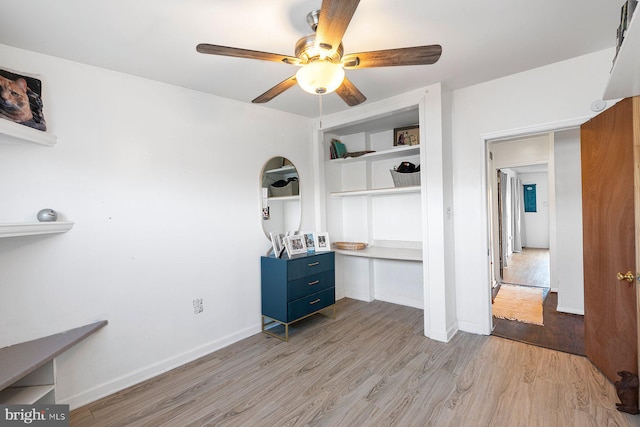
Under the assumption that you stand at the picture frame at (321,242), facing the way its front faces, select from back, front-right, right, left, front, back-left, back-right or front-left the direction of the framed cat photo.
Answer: front-right

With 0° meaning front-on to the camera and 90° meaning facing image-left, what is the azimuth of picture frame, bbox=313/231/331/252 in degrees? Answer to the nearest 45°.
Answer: approximately 0°

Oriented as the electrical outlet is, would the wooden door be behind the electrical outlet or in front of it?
in front

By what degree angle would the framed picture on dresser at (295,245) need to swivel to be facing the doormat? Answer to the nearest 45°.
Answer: approximately 45° to its left

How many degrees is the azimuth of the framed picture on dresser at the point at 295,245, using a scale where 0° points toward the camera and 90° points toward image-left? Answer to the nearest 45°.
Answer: approximately 315°

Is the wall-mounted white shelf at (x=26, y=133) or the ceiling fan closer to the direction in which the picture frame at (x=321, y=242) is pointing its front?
the ceiling fan

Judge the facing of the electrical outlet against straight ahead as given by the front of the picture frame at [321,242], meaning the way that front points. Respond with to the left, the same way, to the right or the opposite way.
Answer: to the left

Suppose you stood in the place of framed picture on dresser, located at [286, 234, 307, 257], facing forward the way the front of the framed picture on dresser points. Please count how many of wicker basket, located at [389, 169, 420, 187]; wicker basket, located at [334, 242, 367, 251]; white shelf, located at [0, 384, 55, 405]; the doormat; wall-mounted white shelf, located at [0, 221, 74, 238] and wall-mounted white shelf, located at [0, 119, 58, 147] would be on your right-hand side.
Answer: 3

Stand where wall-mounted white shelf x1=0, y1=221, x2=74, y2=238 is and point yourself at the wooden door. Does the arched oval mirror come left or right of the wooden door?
left

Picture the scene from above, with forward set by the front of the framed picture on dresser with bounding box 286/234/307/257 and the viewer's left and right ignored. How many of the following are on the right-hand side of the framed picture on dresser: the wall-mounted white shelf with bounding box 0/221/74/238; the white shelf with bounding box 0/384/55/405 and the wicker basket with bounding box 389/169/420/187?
2
